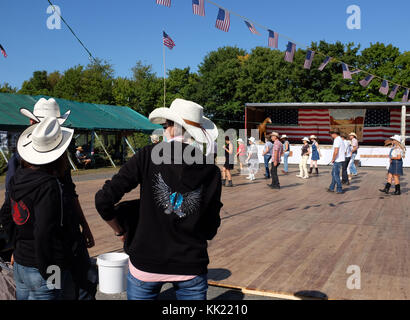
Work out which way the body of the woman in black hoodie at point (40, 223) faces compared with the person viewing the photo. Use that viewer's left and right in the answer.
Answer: facing away from the viewer and to the right of the viewer

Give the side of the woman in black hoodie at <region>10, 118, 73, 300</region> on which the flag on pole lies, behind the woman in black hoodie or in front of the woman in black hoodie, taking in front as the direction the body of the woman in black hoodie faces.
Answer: in front

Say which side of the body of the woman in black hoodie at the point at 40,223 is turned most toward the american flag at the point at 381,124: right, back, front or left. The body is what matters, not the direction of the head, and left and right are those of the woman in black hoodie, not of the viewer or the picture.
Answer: front

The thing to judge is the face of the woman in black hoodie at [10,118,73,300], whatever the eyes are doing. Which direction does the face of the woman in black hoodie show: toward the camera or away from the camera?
away from the camera

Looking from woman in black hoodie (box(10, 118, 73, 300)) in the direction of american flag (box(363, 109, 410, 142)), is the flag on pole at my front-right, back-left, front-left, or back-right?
front-left

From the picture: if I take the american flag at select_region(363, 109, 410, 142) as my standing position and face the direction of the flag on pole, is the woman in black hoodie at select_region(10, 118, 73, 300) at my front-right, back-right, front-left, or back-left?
front-left
